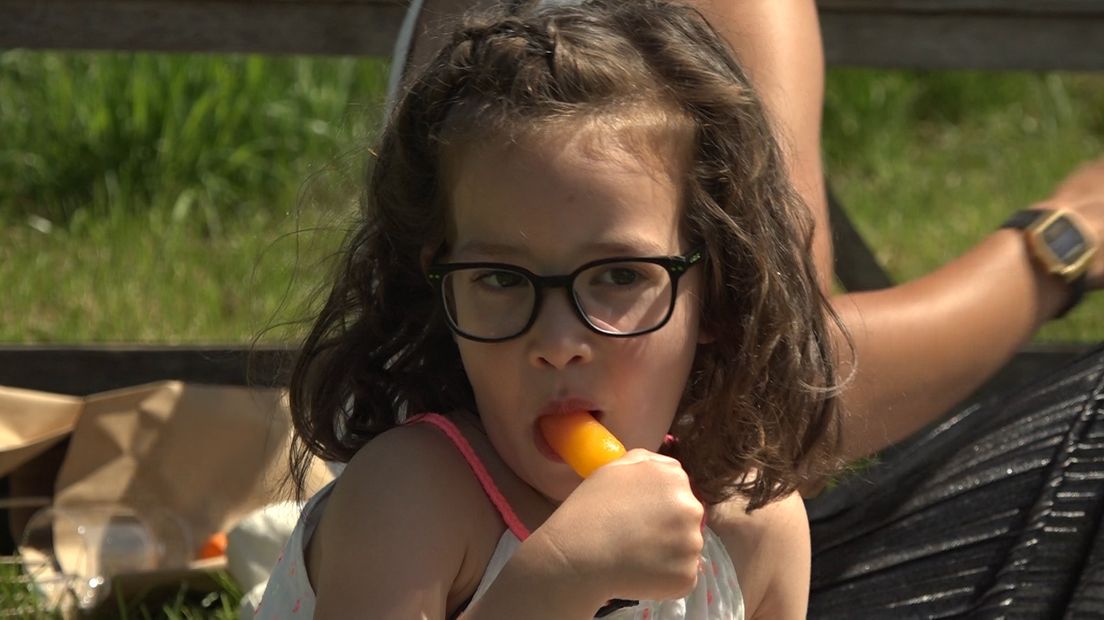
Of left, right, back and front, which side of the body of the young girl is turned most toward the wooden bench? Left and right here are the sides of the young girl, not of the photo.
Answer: back

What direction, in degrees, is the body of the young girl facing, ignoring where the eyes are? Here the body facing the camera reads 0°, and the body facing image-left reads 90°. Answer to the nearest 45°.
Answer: approximately 315°
